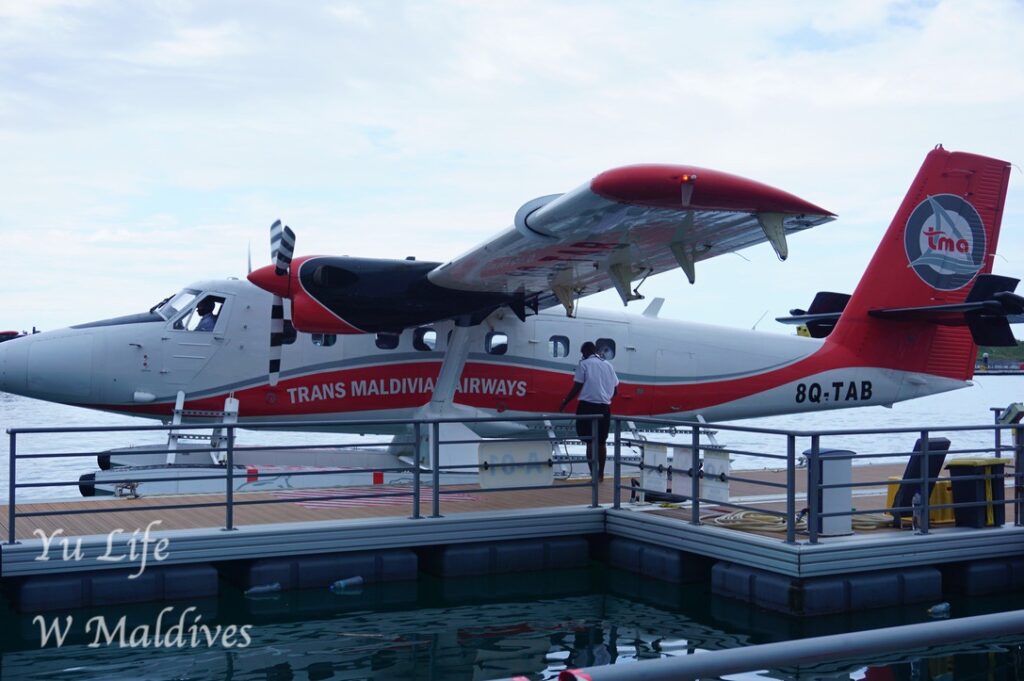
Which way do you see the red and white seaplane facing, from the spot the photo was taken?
facing to the left of the viewer

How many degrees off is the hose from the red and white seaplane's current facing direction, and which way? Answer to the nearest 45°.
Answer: approximately 135° to its left

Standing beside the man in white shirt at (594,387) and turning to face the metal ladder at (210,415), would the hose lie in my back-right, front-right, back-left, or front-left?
back-left

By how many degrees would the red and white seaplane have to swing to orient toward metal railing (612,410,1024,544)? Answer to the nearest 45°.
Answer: approximately 135° to its left

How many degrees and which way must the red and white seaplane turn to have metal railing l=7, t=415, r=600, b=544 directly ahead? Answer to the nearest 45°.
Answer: approximately 45° to its left
